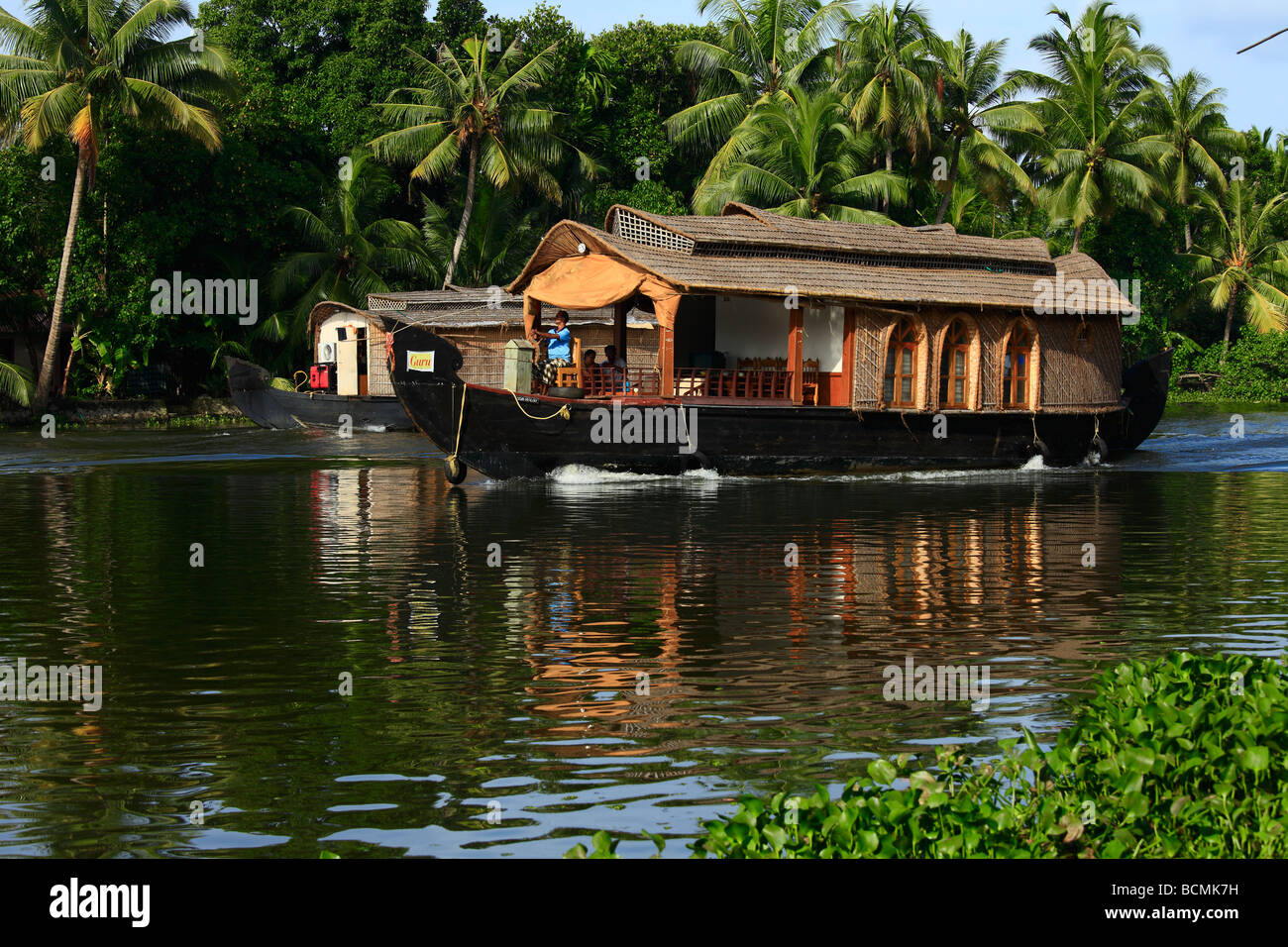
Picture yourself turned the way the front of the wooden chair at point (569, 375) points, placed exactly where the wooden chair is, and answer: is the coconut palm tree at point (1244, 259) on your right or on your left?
on your right

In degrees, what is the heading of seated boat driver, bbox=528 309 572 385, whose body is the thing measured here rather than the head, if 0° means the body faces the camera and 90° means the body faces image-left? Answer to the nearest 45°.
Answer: approximately 90°

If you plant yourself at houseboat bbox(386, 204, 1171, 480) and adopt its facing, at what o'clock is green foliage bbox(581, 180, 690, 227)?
The green foliage is roughly at 4 o'clock from the houseboat.

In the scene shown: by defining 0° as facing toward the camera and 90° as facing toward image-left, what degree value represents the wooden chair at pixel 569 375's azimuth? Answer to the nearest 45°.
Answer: approximately 90°

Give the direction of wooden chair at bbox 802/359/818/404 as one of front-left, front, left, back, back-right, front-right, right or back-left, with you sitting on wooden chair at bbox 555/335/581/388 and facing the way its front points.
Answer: back
